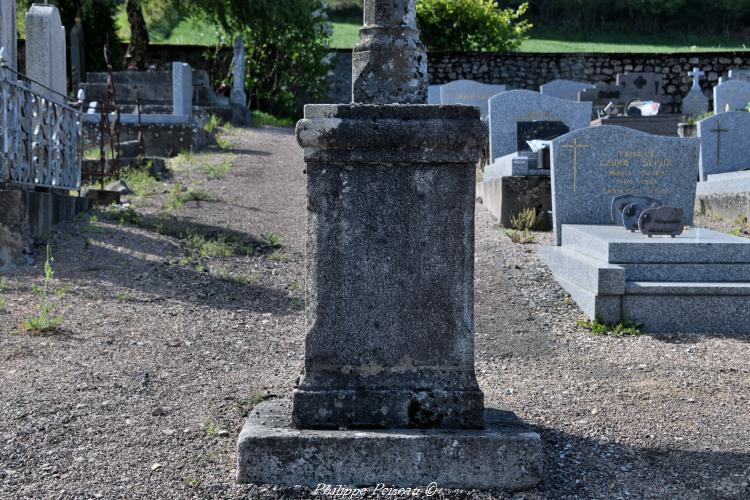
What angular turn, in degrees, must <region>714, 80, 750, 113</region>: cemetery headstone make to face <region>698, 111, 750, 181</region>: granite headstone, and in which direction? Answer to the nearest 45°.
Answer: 0° — it already faces it

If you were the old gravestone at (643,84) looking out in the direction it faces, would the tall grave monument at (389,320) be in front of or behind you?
in front

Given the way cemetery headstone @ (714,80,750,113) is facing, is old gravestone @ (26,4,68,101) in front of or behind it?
in front

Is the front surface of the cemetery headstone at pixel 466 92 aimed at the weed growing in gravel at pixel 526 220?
yes

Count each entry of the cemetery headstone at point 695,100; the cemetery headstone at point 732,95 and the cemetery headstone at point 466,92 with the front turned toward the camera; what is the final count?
3

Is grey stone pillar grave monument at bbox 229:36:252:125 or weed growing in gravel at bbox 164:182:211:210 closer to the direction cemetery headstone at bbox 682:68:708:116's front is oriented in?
the weed growing in gravel

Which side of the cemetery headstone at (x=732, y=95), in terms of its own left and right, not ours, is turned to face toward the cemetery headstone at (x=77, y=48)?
right

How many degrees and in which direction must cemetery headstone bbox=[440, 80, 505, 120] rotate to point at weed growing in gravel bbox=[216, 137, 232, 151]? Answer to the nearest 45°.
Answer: approximately 45° to its right

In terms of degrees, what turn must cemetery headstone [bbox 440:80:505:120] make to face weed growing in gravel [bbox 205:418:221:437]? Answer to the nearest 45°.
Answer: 0° — it already faces it
